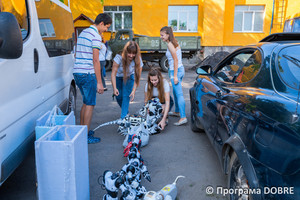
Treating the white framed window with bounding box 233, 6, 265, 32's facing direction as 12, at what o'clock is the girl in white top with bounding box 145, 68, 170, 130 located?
The girl in white top is roughly at 12 o'clock from the white framed window.

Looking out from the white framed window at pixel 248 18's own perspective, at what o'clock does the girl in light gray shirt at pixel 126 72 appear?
The girl in light gray shirt is roughly at 12 o'clock from the white framed window.

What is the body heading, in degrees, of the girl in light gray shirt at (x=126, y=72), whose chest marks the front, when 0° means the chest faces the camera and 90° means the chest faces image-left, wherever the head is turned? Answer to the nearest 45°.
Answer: approximately 0°

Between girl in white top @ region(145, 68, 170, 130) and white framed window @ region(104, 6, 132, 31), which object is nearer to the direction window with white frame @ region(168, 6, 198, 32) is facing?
the girl in white top

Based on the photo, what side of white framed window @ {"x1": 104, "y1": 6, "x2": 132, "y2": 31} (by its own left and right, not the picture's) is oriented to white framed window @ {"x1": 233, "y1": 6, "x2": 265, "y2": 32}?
left

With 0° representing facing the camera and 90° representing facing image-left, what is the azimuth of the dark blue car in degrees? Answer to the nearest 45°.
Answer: approximately 135°

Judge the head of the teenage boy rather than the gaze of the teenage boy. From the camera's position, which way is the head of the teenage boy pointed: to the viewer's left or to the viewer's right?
to the viewer's right

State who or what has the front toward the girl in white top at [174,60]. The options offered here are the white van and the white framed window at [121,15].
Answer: the white framed window
